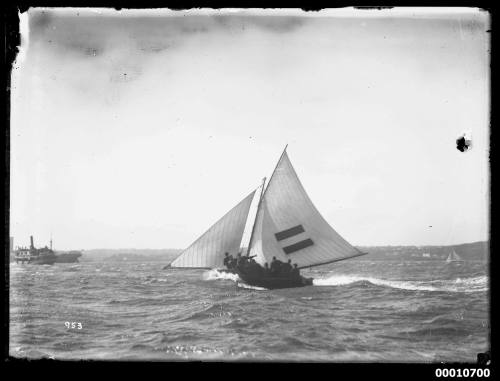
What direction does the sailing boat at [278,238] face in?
to the viewer's left
